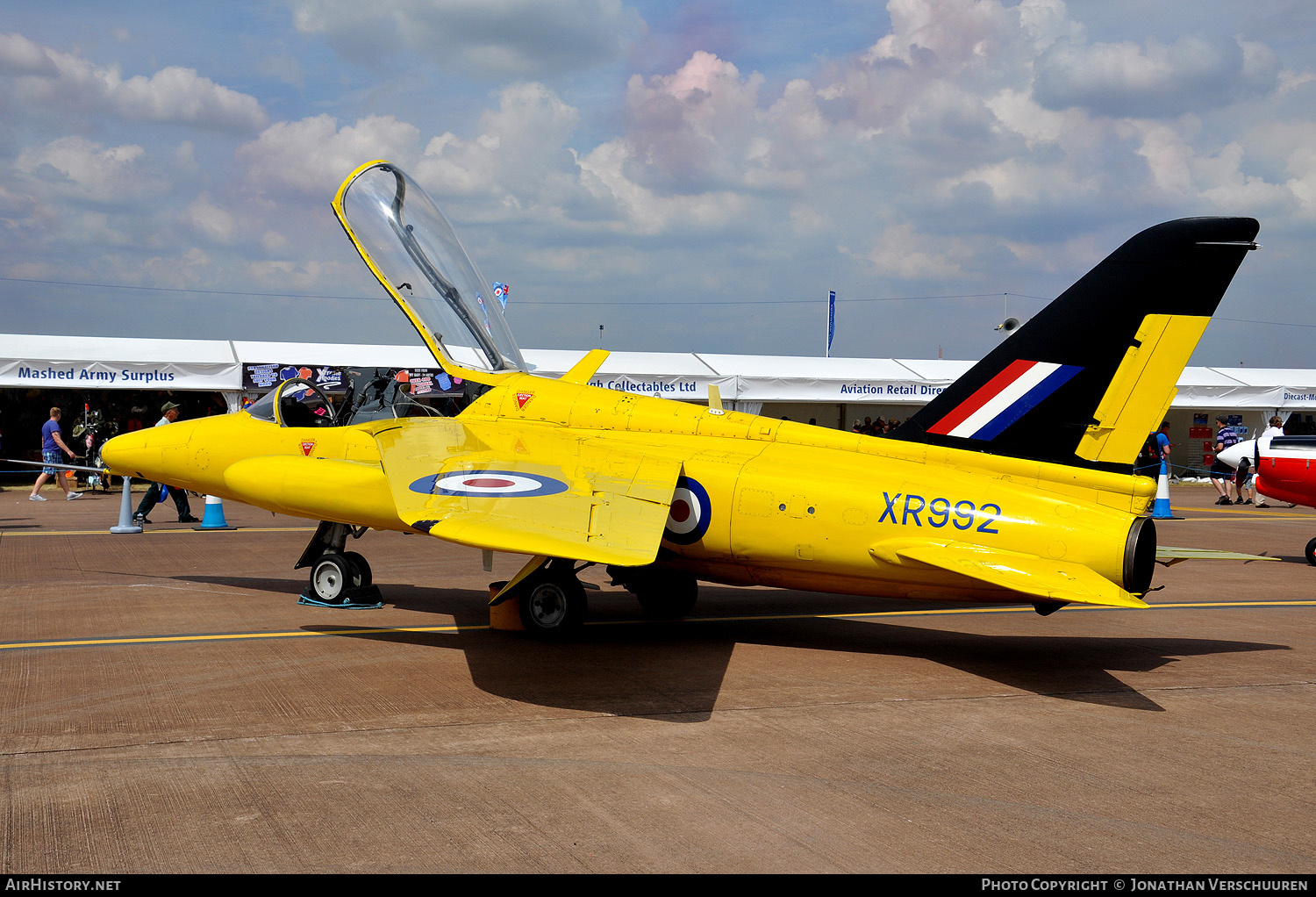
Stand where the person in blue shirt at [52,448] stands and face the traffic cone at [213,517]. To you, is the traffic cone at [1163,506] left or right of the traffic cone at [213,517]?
left

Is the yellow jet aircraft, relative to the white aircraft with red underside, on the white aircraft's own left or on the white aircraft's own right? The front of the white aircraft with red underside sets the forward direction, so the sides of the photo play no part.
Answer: on the white aircraft's own left

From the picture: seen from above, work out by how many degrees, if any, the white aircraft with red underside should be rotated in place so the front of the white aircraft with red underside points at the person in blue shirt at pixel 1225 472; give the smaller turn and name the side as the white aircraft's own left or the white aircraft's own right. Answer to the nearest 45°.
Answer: approximately 90° to the white aircraft's own right

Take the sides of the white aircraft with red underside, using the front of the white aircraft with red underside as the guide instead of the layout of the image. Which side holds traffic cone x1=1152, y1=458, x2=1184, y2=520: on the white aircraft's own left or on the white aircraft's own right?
on the white aircraft's own right

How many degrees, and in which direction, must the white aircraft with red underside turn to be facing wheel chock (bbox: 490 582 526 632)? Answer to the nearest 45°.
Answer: approximately 45° to its left

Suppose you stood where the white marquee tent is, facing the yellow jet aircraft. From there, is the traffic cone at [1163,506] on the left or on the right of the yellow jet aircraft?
left

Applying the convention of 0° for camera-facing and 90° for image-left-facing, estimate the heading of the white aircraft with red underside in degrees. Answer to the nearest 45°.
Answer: approximately 90°
